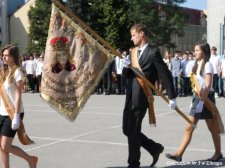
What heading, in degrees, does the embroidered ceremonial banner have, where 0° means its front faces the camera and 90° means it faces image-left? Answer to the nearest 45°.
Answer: approximately 0°

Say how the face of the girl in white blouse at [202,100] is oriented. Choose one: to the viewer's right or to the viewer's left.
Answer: to the viewer's left

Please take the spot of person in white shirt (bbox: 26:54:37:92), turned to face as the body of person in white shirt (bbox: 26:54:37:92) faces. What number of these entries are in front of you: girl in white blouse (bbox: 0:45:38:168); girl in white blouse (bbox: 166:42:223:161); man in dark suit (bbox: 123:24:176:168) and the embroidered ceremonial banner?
4

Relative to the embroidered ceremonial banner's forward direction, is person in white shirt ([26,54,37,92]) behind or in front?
behind

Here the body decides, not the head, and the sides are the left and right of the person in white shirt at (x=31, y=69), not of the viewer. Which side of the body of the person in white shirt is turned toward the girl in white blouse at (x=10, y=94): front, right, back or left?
front

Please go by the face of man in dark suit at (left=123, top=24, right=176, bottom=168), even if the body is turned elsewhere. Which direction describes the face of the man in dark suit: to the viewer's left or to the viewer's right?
to the viewer's left
